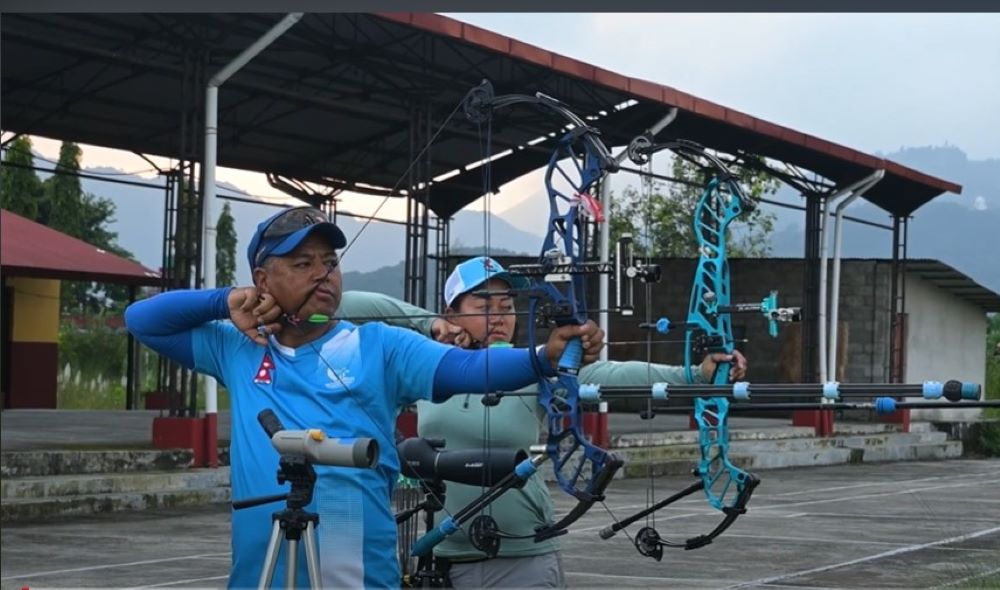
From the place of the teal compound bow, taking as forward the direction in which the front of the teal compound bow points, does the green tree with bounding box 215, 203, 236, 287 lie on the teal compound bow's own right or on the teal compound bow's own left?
on the teal compound bow's own left

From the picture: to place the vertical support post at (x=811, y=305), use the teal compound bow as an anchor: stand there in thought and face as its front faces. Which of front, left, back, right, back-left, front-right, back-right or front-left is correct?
left

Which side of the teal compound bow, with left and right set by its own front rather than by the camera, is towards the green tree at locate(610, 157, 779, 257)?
left

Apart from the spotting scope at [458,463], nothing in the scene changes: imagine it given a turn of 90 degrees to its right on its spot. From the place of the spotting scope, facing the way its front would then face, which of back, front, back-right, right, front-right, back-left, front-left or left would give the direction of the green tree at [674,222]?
back

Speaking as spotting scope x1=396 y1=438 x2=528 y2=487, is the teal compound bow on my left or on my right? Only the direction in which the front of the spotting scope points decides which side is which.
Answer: on my left

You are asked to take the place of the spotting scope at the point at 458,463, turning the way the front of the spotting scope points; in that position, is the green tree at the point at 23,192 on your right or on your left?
on your left

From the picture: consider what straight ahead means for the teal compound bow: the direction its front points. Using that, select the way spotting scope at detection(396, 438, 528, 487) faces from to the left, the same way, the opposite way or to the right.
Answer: the same way

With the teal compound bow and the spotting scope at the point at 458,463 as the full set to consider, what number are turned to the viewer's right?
2

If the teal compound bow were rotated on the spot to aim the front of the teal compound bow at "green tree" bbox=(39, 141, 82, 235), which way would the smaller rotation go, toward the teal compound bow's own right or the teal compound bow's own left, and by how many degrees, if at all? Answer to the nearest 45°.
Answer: approximately 135° to the teal compound bow's own left

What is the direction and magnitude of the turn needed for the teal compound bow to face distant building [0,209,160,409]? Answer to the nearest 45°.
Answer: approximately 135° to its left

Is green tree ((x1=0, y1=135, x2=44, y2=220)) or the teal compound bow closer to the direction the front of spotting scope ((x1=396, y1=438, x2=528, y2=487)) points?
the teal compound bow

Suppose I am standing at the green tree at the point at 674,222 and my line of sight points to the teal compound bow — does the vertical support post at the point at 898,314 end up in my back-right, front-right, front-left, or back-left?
front-left

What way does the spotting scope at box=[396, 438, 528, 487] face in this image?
to the viewer's right

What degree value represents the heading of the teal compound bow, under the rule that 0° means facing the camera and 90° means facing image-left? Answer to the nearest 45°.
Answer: approximately 270°

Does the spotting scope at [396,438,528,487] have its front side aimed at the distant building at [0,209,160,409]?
no

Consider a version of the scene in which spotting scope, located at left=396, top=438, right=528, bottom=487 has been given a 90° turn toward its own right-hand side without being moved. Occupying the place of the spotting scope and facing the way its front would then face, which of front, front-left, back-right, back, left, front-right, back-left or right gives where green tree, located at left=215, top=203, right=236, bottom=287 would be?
back

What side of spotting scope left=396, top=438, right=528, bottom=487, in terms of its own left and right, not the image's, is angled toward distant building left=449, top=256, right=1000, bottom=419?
left
